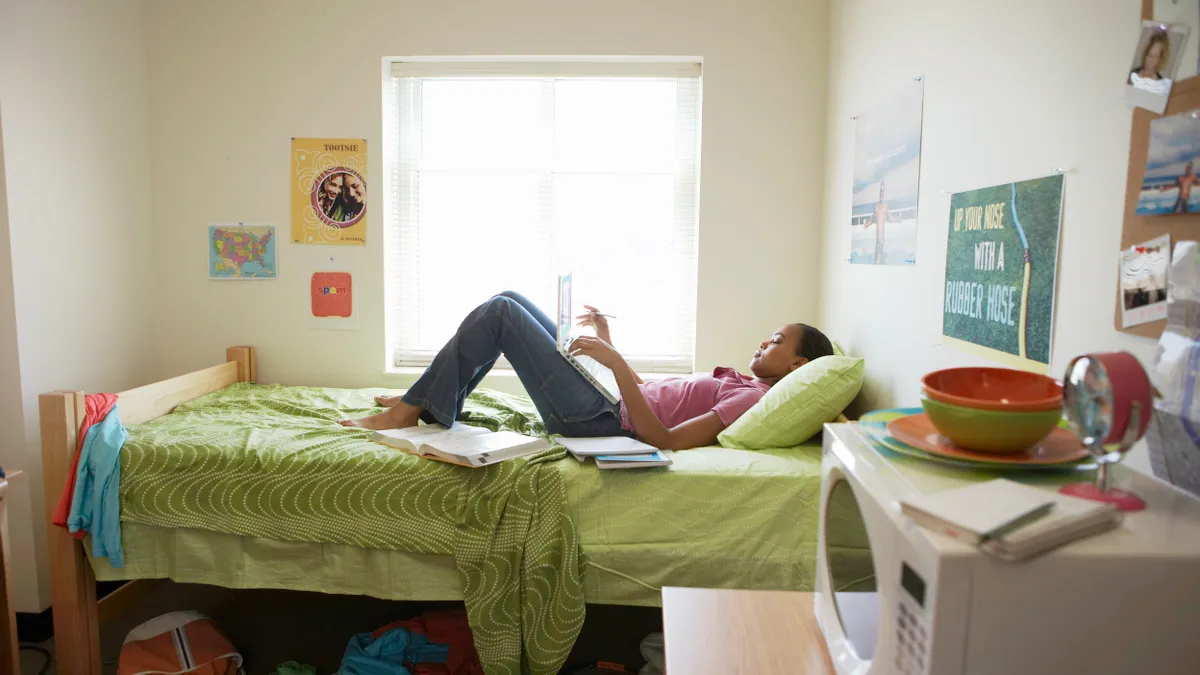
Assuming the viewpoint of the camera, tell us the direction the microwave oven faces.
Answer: facing to the left of the viewer

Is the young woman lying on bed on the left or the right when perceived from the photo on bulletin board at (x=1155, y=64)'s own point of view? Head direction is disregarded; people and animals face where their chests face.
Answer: on its right

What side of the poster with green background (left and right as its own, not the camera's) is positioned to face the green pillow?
right

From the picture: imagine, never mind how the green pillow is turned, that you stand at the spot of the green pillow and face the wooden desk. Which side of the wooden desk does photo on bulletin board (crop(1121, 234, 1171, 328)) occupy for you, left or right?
left

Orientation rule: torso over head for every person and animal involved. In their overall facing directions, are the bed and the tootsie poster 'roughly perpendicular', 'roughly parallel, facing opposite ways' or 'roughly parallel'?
roughly perpendicular
